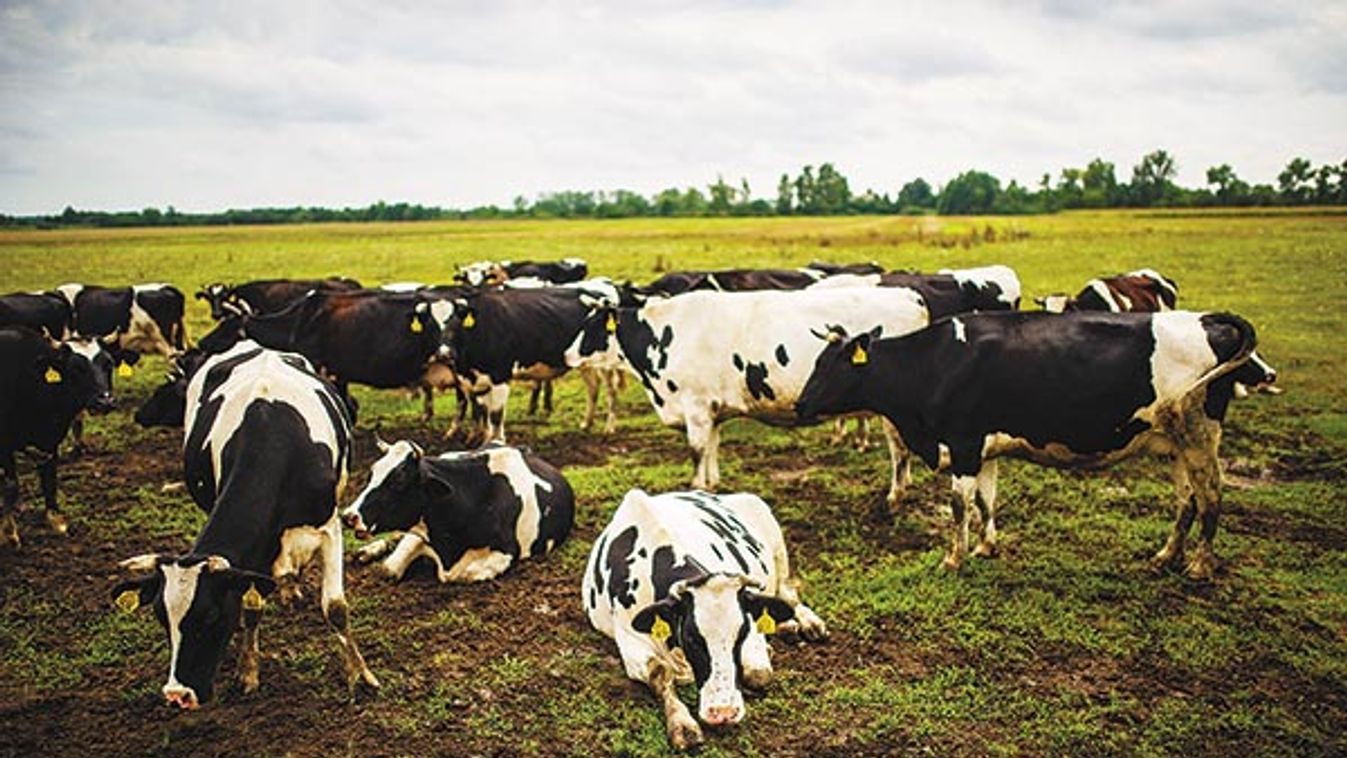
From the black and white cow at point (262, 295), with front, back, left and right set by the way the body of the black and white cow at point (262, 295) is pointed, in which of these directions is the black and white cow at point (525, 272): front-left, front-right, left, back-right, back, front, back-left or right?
back

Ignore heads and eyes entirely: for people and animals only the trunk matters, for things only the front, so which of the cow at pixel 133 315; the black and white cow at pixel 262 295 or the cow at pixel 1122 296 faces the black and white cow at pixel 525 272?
the cow at pixel 1122 296

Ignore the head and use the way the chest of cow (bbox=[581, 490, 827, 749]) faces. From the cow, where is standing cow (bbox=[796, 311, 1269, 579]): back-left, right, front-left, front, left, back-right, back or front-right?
back-left

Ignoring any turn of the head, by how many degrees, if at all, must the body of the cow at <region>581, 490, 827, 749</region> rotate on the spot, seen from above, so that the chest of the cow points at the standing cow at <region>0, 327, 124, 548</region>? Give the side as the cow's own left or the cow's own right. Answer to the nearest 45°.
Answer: approximately 135° to the cow's own right

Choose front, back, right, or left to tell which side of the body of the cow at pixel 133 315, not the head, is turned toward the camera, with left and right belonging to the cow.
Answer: left

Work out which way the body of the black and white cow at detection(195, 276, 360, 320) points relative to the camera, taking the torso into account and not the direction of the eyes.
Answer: to the viewer's left

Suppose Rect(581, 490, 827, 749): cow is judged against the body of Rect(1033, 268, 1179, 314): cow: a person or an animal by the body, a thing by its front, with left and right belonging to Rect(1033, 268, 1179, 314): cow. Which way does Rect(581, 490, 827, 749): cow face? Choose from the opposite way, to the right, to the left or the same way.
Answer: to the left

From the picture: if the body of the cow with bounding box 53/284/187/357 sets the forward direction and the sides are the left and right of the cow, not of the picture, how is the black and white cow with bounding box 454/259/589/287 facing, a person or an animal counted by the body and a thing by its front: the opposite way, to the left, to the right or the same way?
the same way

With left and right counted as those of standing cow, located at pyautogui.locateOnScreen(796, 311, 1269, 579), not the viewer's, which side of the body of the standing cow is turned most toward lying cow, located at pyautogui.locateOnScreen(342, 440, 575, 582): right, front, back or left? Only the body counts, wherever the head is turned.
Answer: front

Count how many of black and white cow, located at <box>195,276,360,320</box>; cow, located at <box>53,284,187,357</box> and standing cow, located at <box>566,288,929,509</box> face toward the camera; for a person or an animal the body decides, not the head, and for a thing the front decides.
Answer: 0

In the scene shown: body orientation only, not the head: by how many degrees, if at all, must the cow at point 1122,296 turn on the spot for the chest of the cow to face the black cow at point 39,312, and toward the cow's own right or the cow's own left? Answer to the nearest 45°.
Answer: approximately 45° to the cow's own left

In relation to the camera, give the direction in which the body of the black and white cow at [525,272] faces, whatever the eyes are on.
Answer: to the viewer's left

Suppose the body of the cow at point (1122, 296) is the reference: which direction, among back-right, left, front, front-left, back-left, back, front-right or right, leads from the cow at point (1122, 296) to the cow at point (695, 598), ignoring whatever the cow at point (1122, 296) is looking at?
left

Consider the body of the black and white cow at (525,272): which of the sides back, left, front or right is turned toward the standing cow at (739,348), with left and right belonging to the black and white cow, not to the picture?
left

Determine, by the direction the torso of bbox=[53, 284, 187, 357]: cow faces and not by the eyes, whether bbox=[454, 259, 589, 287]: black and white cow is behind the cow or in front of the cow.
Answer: behind

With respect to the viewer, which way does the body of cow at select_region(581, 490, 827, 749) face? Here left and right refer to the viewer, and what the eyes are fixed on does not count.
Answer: facing the viewer

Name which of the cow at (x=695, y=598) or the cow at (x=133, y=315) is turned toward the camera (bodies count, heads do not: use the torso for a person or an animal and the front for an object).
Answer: the cow at (x=695, y=598)

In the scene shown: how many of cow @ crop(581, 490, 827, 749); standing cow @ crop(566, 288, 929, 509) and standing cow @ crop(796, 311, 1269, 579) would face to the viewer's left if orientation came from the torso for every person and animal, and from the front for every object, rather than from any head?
2
